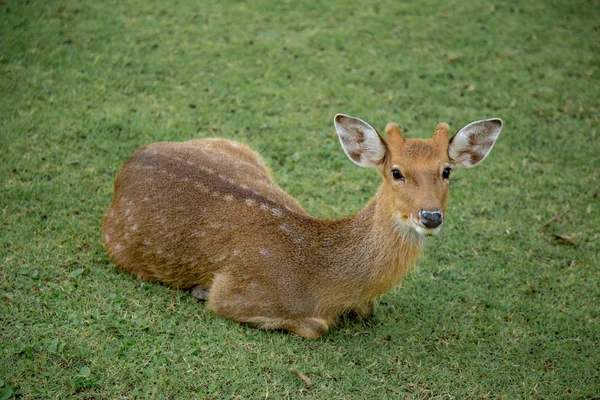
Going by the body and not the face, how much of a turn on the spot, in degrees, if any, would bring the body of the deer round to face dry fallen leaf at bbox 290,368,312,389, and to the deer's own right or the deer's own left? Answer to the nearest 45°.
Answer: approximately 45° to the deer's own right

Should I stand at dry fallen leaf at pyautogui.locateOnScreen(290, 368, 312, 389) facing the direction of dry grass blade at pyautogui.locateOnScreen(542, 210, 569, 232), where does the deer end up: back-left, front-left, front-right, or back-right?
front-left

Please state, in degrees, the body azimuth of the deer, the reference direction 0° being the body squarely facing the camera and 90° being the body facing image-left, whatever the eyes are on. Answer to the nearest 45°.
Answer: approximately 315°

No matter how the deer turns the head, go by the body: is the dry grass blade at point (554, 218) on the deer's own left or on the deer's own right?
on the deer's own left

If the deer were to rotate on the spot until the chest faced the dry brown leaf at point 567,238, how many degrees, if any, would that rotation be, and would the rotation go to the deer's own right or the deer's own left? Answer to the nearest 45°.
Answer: approximately 45° to the deer's own left
